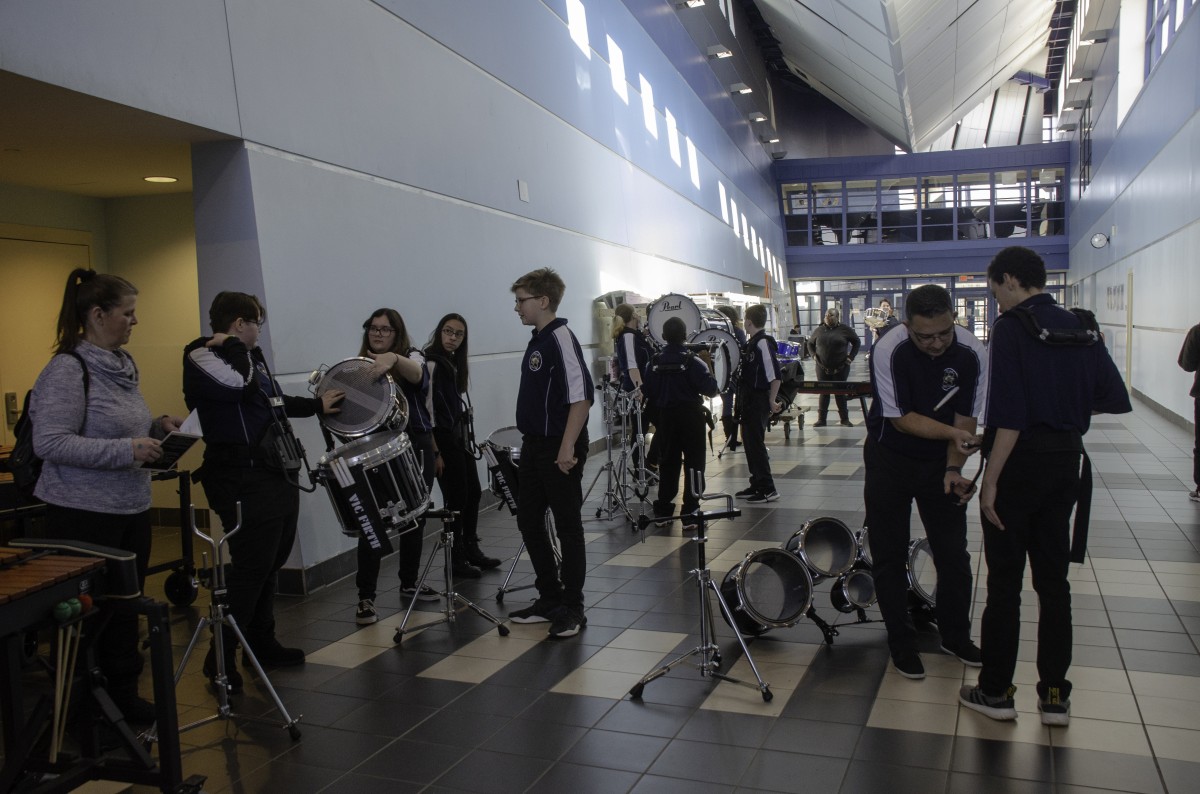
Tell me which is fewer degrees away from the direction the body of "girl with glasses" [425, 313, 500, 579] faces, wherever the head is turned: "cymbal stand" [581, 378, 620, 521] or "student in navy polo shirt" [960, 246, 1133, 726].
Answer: the student in navy polo shirt

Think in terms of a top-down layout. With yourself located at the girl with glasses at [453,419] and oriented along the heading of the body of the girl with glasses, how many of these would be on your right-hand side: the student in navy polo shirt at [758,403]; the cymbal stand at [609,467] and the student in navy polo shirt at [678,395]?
0

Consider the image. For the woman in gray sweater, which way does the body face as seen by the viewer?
to the viewer's right

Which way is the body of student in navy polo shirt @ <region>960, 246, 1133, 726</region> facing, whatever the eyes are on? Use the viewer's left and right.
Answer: facing away from the viewer and to the left of the viewer

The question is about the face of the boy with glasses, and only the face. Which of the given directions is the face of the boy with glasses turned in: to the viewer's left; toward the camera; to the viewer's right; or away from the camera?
to the viewer's left

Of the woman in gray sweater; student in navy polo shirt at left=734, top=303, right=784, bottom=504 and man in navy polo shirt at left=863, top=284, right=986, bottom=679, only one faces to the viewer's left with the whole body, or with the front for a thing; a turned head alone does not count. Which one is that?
student in navy polo shirt at left=734, top=303, right=784, bottom=504

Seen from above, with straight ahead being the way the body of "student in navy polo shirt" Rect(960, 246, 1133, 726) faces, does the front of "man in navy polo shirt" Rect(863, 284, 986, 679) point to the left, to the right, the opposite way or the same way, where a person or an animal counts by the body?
the opposite way

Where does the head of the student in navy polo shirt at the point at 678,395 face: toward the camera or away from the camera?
away from the camera

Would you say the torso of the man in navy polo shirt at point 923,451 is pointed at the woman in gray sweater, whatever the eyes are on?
no

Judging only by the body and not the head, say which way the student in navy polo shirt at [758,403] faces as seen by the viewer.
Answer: to the viewer's left

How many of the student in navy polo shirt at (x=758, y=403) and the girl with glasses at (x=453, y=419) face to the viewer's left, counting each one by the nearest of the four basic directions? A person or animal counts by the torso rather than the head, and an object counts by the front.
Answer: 1

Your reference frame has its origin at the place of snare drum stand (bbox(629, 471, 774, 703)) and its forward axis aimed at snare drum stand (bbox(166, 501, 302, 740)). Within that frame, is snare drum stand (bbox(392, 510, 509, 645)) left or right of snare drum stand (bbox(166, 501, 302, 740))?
right
